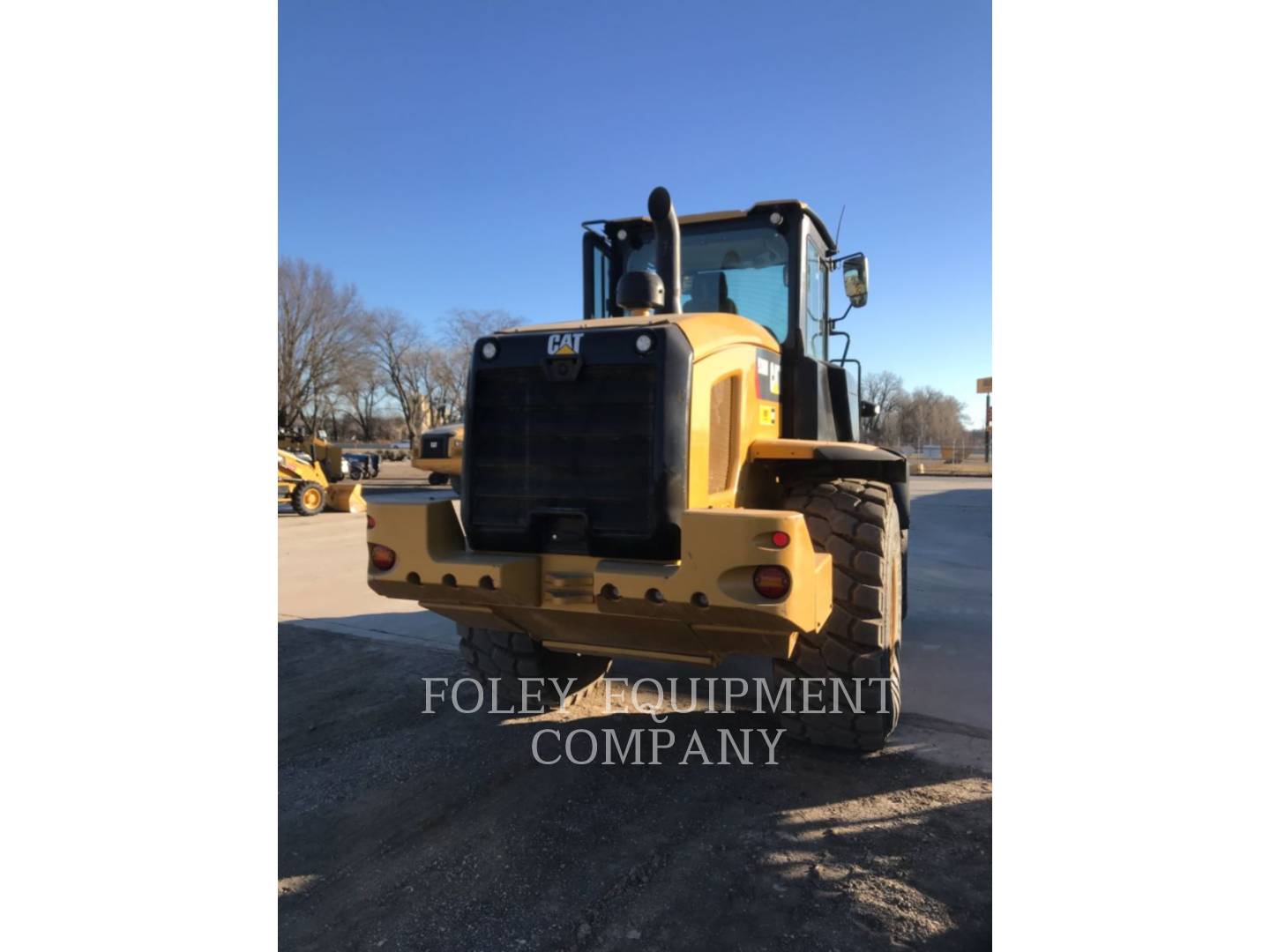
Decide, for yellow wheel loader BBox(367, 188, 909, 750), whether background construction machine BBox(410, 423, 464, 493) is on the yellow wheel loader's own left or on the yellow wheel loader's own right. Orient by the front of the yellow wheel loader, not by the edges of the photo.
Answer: on the yellow wheel loader's own left

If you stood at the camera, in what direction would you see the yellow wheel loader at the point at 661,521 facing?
facing away from the viewer and to the right of the viewer

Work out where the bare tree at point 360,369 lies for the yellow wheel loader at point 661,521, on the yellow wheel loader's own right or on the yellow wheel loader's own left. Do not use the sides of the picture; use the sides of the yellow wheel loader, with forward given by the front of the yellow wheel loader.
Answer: on the yellow wheel loader's own left
